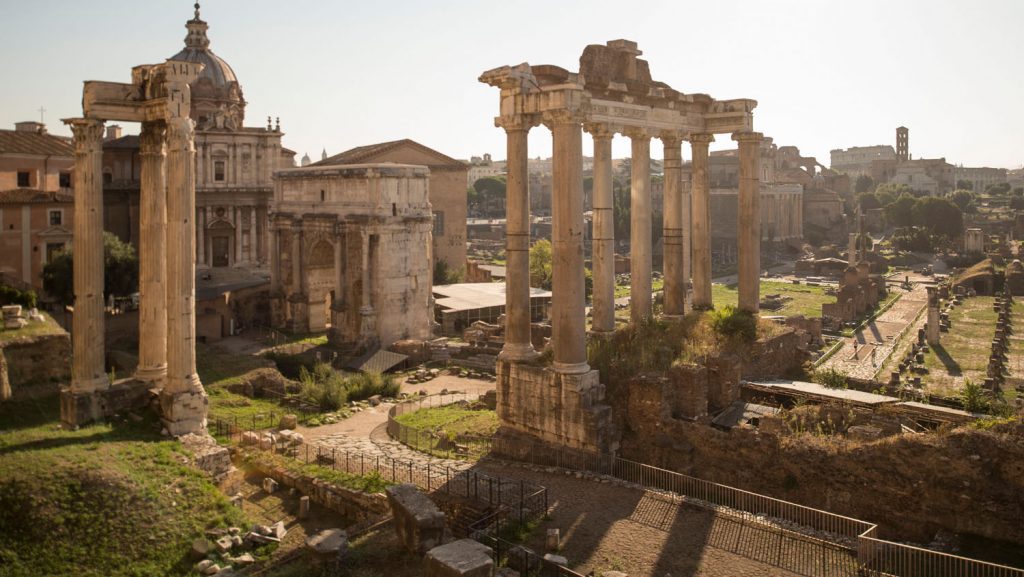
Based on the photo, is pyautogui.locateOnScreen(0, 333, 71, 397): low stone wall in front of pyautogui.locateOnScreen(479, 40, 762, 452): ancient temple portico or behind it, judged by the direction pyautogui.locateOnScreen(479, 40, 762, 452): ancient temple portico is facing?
in front

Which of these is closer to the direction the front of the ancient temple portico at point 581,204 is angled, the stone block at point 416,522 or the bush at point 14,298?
the bush

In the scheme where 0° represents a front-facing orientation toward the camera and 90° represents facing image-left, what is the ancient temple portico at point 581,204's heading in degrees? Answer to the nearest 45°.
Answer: approximately 135°

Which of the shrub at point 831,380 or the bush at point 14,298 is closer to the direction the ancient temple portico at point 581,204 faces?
the bush

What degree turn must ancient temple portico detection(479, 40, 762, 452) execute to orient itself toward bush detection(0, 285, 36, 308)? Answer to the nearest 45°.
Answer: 0° — it already faces it

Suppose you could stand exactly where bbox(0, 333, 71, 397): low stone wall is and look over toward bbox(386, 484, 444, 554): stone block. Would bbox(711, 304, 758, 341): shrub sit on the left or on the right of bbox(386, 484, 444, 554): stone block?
left

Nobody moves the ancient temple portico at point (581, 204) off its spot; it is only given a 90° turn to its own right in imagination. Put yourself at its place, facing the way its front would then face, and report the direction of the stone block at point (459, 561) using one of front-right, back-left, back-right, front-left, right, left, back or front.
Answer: back-right
